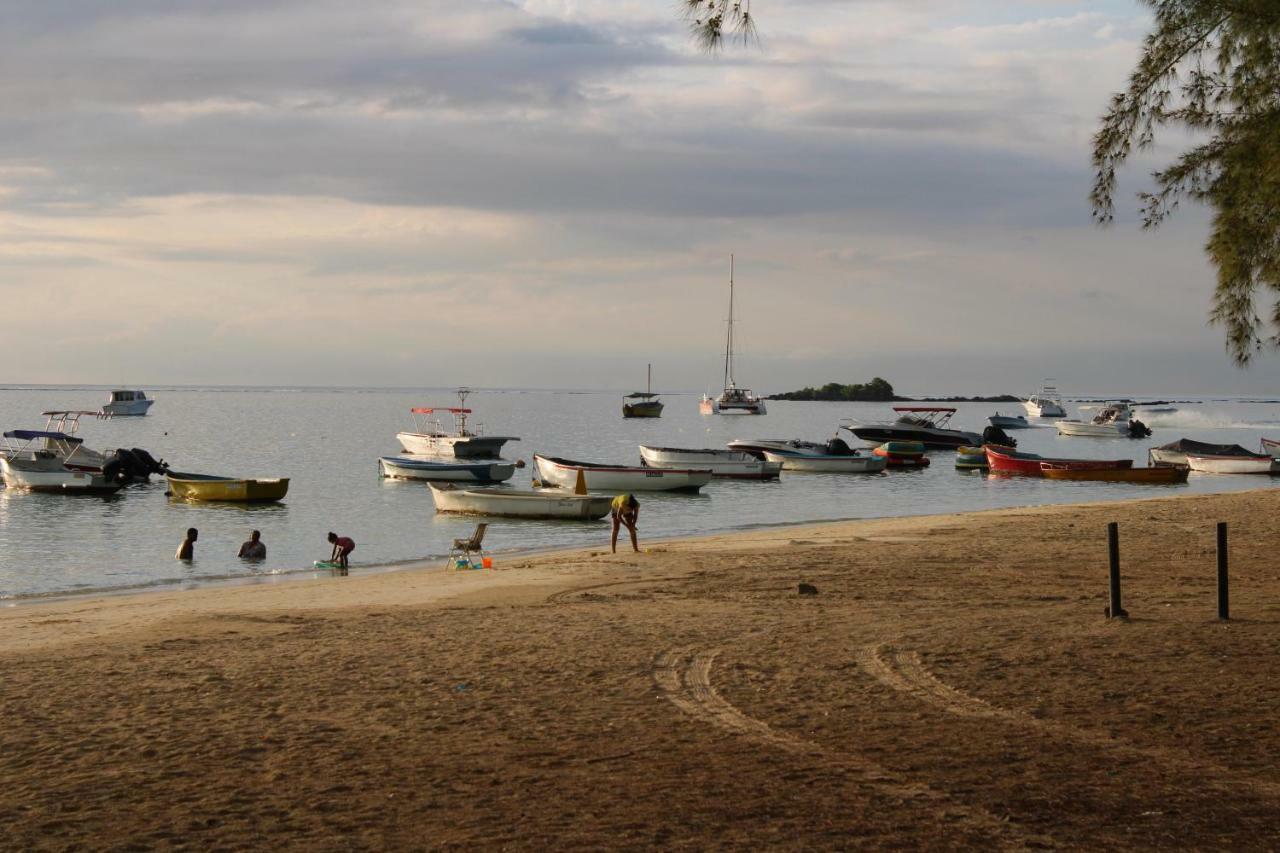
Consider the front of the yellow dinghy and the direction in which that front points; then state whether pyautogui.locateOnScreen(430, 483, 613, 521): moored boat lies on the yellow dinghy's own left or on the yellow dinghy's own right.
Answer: on the yellow dinghy's own left

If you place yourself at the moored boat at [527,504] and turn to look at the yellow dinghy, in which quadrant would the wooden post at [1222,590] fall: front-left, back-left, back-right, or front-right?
back-left

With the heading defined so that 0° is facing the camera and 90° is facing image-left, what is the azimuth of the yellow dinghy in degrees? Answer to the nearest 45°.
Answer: approximately 90°

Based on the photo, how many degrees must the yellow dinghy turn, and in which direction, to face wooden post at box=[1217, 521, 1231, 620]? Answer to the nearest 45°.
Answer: approximately 90° to its left
